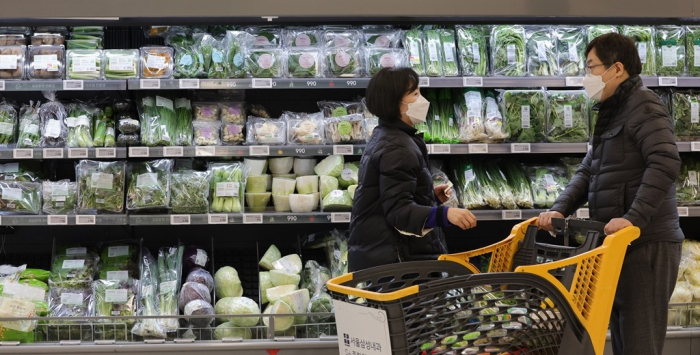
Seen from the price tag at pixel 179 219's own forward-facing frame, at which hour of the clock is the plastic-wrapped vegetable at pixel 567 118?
The plastic-wrapped vegetable is roughly at 9 o'clock from the price tag.

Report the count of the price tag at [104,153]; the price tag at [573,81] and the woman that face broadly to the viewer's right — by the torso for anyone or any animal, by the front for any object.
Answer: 1

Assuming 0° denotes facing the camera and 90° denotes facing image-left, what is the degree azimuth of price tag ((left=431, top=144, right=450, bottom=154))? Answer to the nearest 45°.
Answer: approximately 0°

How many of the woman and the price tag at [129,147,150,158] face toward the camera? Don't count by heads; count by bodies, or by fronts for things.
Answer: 1

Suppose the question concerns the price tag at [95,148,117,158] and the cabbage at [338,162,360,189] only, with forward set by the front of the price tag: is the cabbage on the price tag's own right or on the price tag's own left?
on the price tag's own left

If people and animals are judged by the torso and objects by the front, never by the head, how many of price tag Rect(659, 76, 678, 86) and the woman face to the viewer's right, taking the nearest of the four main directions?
1

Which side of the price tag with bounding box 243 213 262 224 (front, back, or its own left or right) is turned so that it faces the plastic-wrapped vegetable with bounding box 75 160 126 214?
right

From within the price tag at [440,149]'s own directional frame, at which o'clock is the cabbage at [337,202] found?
The cabbage is roughly at 3 o'clock from the price tag.

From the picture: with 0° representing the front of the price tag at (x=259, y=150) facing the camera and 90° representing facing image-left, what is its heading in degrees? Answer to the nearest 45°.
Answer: approximately 0°

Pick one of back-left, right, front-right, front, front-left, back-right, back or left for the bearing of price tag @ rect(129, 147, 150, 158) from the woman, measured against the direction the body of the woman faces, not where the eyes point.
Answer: back-left

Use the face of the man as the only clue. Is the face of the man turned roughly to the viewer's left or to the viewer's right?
to the viewer's left

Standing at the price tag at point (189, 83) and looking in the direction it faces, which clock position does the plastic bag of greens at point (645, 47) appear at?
The plastic bag of greens is roughly at 9 o'clock from the price tag.
